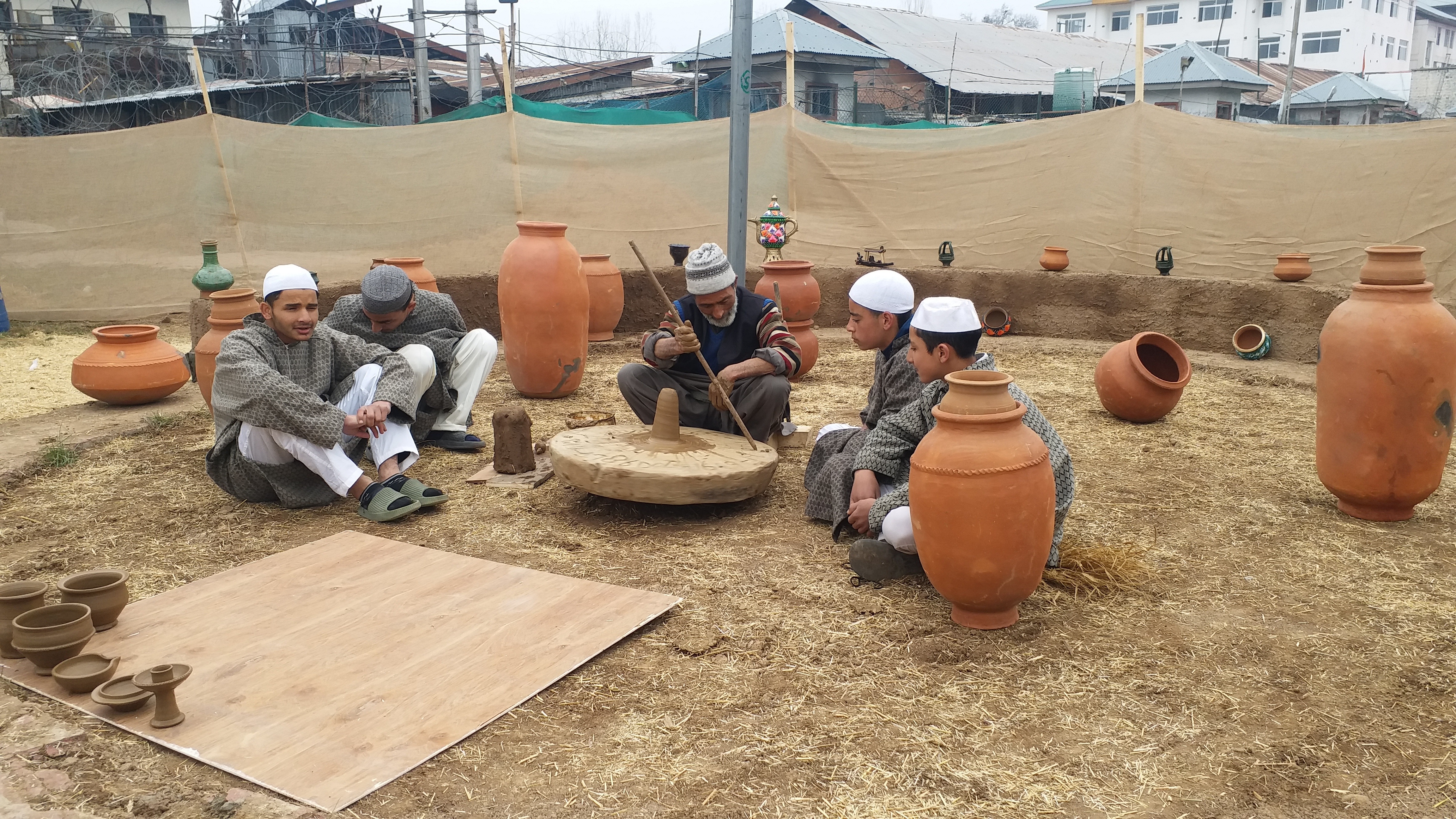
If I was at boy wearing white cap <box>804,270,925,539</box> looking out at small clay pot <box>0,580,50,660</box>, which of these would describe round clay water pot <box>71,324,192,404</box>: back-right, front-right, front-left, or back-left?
front-right

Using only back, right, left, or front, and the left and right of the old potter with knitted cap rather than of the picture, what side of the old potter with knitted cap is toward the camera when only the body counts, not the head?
front

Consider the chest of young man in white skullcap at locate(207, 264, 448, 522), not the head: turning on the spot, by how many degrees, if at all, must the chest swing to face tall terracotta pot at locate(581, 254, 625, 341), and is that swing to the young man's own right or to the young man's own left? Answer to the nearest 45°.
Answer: approximately 90° to the young man's own left

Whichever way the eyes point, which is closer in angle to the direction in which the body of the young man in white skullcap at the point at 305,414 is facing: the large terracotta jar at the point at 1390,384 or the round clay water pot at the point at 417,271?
the large terracotta jar

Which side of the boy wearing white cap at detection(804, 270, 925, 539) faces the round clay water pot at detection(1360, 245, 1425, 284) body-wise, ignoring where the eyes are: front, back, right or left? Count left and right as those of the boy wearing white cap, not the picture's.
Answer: back

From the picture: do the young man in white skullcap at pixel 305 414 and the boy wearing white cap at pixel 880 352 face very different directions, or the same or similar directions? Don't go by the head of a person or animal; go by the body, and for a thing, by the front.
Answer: very different directions

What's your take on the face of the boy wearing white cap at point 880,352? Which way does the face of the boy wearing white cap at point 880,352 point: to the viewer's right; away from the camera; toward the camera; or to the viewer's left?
to the viewer's left

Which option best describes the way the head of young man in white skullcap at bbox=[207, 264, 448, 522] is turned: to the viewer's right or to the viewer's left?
to the viewer's right

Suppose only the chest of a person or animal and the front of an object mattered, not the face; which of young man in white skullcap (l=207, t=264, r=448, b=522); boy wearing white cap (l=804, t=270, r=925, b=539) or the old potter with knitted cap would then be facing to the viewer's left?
the boy wearing white cap

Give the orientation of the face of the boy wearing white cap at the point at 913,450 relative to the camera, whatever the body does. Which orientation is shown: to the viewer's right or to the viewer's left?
to the viewer's left

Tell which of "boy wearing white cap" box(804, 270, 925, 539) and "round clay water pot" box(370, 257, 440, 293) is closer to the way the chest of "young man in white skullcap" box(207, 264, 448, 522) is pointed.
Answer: the boy wearing white cap

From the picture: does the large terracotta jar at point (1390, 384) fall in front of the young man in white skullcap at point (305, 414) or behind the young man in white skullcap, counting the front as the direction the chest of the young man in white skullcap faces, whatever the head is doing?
in front

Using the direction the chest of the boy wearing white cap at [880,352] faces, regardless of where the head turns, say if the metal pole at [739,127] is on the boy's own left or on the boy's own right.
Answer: on the boy's own right

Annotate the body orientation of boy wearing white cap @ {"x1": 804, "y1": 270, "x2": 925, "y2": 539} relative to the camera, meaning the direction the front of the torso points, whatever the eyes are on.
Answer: to the viewer's left

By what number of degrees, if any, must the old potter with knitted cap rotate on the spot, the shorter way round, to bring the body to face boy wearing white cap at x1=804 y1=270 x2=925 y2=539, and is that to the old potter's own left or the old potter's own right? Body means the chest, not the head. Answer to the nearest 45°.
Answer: approximately 45° to the old potter's own left

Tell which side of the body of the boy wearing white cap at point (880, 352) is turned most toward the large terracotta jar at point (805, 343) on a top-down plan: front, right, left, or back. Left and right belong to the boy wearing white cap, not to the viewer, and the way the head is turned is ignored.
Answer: right

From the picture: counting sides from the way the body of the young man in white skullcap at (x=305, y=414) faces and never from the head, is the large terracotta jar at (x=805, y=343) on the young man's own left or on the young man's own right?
on the young man's own left

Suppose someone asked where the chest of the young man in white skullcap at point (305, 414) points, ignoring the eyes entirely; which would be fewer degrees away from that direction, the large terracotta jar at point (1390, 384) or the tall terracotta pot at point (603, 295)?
the large terracotta jar

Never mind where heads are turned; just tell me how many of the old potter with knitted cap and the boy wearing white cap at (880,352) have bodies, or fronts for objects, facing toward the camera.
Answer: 1
